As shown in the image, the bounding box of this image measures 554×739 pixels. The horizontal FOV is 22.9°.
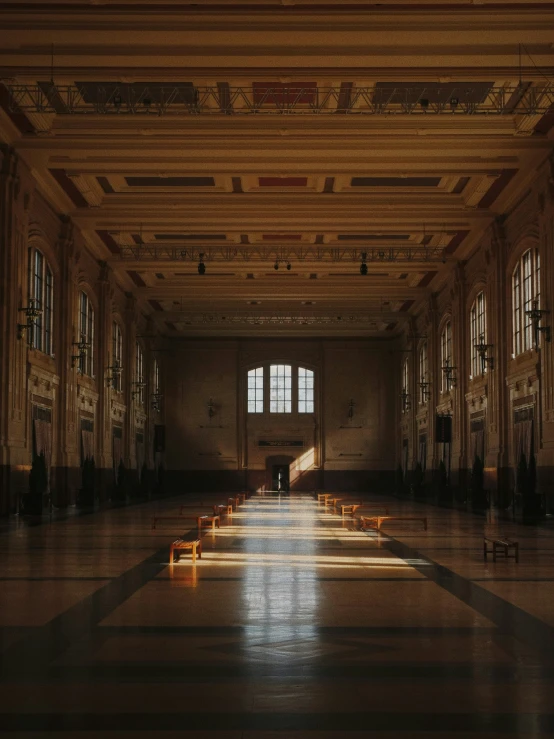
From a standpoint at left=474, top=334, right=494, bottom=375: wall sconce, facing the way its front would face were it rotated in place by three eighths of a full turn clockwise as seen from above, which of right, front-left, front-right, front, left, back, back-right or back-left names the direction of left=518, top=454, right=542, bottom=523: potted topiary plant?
back-right

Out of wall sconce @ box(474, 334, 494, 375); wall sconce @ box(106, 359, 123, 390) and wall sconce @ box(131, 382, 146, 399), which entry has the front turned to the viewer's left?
wall sconce @ box(474, 334, 494, 375)

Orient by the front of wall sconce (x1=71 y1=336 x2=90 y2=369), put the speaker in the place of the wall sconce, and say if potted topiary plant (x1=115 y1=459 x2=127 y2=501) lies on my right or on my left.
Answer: on my left

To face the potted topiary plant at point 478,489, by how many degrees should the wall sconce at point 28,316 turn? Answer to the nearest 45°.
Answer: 0° — it already faces it

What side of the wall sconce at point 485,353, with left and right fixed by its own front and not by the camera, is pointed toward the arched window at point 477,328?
right

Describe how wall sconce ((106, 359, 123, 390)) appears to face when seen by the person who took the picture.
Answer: facing to the right of the viewer

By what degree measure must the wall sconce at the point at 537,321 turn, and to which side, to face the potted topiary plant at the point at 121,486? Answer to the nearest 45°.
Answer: approximately 45° to its right

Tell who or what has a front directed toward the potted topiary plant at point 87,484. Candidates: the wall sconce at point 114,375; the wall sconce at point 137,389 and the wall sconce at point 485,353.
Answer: the wall sconce at point 485,353

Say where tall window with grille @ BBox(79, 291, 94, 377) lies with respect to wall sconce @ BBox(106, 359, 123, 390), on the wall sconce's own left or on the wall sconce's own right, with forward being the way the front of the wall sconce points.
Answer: on the wall sconce's own right

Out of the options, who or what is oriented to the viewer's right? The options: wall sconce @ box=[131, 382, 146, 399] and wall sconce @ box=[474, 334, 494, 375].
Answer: wall sconce @ box=[131, 382, 146, 399]

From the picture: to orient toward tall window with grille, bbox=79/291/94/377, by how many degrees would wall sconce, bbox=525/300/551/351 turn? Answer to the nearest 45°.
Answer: approximately 45° to its right

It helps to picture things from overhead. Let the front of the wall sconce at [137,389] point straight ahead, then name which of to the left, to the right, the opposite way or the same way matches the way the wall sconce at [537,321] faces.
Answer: the opposite way

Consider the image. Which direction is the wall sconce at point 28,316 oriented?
to the viewer's right

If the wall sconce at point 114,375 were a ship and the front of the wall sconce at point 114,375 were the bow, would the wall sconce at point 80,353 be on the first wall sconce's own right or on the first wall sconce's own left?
on the first wall sconce's own right

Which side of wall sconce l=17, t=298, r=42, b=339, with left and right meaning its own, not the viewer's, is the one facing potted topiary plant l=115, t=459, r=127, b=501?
left

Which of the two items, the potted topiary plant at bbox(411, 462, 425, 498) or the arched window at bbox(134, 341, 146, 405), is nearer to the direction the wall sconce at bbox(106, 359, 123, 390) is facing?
the potted topiary plant
